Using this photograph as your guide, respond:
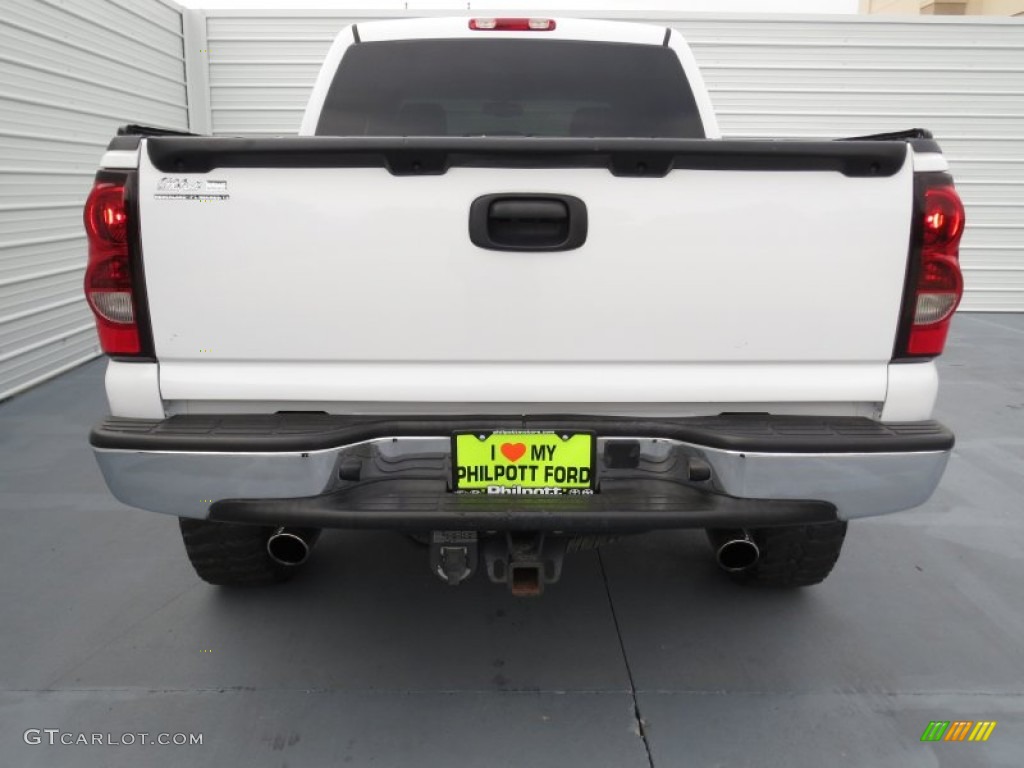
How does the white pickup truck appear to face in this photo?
away from the camera
